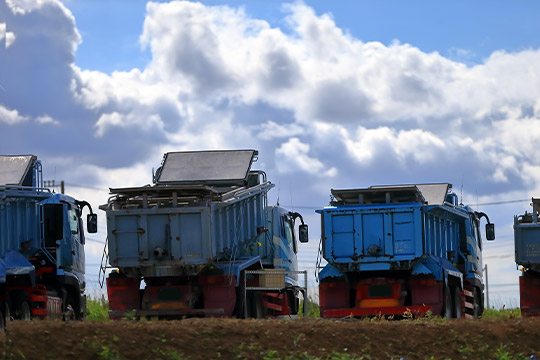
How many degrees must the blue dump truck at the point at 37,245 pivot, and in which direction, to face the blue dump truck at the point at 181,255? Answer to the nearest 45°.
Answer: approximately 90° to its right

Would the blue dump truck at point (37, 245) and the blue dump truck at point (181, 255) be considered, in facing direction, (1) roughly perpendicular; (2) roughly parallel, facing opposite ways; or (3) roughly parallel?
roughly parallel

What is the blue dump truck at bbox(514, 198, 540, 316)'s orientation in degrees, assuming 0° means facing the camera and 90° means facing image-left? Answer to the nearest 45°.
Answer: approximately 180°

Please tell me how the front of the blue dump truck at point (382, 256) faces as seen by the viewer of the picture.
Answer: facing away from the viewer and to the right of the viewer

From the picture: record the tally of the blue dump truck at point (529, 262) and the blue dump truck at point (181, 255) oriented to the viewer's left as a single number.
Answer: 0

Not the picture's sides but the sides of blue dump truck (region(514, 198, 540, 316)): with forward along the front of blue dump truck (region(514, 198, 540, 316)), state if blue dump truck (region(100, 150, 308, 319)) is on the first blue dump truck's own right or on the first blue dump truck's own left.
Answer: on the first blue dump truck's own left

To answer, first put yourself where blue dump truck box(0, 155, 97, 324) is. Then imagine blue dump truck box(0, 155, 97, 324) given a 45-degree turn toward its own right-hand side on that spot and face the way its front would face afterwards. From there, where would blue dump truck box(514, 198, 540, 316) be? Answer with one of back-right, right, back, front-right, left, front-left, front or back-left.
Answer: front

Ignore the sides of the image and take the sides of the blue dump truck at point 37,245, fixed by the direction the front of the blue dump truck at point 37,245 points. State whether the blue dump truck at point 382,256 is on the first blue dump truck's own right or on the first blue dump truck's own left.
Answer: on the first blue dump truck's own right

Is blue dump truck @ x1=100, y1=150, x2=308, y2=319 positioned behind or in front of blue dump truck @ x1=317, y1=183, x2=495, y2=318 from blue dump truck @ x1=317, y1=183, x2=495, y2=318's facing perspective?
behind

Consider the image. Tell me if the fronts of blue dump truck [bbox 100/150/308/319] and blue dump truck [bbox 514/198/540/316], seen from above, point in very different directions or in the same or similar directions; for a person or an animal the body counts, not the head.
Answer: same or similar directions

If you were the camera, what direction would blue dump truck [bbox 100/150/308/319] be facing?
facing away from the viewer and to the right of the viewer

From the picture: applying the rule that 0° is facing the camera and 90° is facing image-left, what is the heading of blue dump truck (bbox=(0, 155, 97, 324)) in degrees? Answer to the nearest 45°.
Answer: approximately 225°

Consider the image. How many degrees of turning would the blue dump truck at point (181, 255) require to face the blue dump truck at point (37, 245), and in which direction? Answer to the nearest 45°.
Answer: approximately 90° to its left
